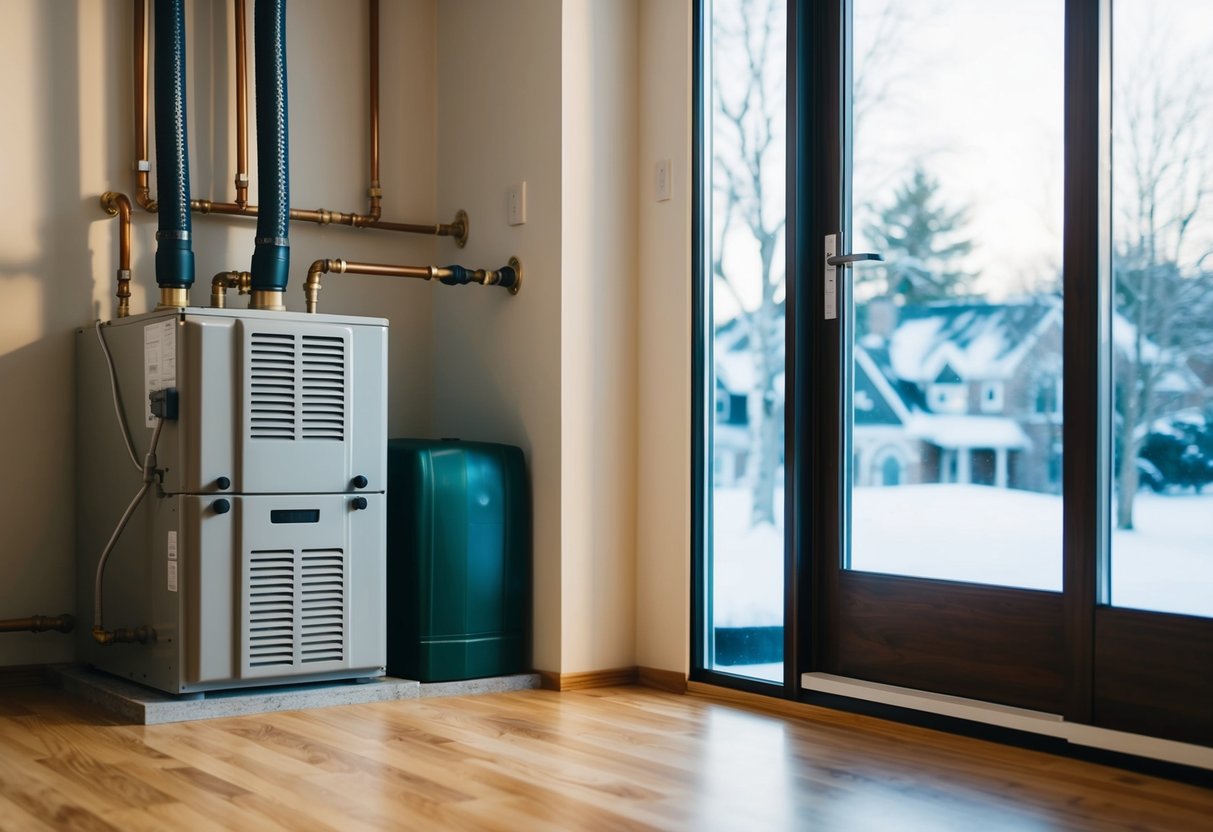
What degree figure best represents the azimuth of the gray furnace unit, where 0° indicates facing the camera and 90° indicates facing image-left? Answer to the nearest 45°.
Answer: approximately 315°

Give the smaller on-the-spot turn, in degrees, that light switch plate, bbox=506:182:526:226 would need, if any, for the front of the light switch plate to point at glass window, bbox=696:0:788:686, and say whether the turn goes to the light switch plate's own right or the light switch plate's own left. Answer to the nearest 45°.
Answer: approximately 90° to the light switch plate's own left

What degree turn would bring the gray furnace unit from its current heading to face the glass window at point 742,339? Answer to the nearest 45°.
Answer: approximately 45° to its left

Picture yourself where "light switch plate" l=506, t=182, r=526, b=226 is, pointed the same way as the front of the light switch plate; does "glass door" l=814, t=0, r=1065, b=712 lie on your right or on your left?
on your left

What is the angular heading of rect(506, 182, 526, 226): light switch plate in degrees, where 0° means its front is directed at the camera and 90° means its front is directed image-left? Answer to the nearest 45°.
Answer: approximately 45°

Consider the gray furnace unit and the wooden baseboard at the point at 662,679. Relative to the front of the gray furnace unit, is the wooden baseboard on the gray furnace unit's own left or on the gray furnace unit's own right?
on the gray furnace unit's own left
